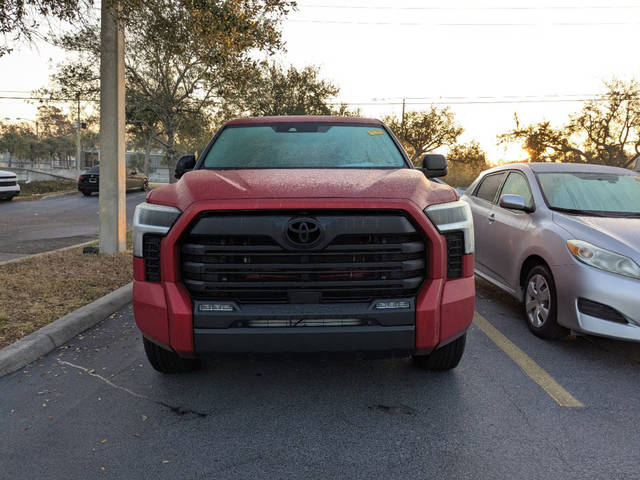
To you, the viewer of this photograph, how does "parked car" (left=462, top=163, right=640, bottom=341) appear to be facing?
facing the viewer and to the right of the viewer

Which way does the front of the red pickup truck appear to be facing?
toward the camera

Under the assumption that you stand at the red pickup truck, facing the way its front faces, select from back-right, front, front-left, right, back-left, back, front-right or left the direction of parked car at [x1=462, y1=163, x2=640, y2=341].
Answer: back-left

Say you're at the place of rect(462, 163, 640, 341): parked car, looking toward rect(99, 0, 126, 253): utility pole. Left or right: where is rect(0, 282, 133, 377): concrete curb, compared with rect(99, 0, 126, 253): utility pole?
left

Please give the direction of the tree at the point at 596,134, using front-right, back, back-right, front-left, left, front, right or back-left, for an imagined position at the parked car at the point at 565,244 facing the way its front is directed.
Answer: back-left

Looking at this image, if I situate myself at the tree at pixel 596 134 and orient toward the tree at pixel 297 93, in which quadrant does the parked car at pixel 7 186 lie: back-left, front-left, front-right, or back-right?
front-left

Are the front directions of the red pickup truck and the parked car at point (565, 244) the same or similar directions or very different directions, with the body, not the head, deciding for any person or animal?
same or similar directions

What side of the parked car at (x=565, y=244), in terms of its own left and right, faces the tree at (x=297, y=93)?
back

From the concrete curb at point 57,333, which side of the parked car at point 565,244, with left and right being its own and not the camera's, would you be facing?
right

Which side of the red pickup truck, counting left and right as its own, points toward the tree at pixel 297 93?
back

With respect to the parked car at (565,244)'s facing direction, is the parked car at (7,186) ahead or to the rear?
to the rear

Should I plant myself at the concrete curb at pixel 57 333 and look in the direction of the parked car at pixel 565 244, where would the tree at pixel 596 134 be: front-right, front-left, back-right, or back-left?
front-left

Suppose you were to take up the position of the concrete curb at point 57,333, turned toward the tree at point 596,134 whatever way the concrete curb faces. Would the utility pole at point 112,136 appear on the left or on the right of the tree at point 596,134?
left
